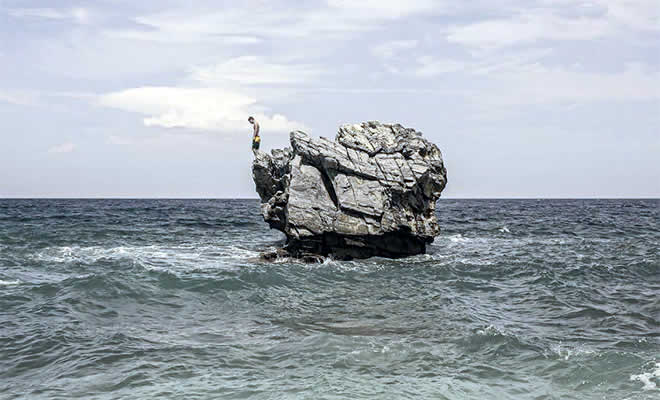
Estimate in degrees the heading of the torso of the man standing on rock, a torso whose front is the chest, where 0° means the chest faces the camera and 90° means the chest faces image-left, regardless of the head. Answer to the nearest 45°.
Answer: approximately 90°
